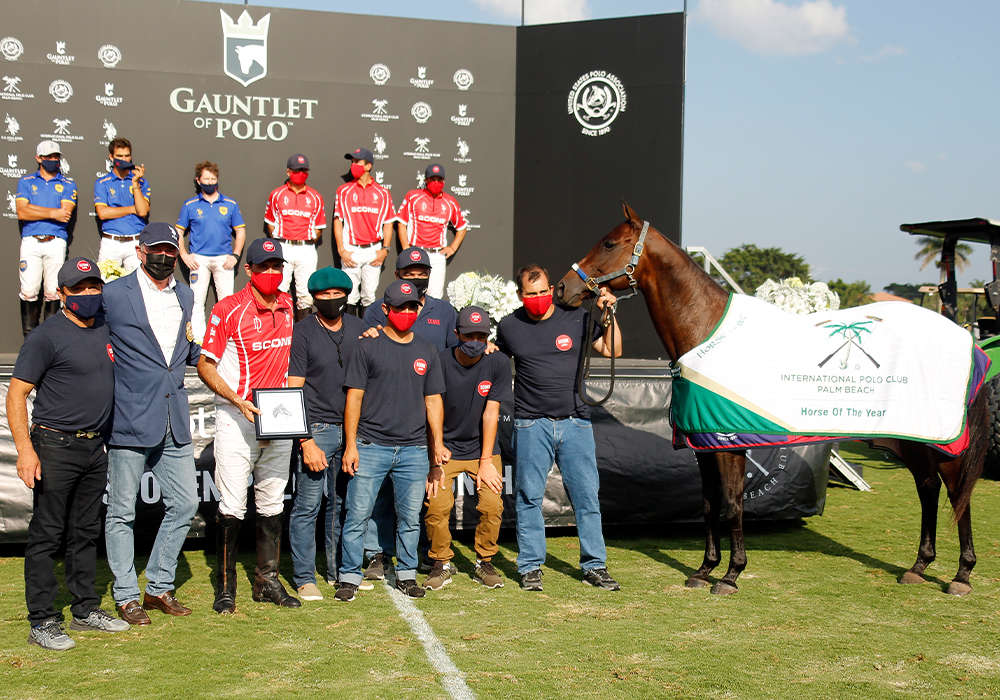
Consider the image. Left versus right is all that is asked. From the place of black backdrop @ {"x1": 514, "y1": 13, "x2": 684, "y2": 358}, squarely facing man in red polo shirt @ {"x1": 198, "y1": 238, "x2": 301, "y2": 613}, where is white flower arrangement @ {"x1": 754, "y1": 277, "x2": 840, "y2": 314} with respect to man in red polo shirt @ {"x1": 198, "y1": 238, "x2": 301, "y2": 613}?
left

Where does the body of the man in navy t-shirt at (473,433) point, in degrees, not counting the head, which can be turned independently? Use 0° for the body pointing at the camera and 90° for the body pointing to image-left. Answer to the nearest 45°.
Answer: approximately 0°

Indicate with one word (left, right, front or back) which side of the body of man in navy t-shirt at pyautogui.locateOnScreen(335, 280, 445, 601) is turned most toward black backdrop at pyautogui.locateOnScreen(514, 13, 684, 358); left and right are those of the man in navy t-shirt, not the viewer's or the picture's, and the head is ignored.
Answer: back

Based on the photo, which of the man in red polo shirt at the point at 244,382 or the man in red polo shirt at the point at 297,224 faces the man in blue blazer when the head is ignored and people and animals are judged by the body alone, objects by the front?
the man in red polo shirt at the point at 297,224

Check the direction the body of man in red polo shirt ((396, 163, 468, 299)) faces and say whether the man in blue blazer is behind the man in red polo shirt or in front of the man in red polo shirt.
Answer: in front

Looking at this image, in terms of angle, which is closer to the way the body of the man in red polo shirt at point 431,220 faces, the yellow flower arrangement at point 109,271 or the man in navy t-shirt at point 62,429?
the man in navy t-shirt

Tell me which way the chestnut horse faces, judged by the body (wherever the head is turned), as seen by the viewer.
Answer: to the viewer's left

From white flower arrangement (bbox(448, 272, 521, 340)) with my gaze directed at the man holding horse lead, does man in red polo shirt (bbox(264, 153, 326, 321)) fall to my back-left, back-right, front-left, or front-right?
back-right

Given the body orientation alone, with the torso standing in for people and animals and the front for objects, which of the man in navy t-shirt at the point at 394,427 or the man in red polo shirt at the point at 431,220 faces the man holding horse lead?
the man in red polo shirt

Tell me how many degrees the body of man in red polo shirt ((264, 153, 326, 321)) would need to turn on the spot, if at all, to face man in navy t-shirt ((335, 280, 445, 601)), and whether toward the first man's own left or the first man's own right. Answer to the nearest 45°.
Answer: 0° — they already face them

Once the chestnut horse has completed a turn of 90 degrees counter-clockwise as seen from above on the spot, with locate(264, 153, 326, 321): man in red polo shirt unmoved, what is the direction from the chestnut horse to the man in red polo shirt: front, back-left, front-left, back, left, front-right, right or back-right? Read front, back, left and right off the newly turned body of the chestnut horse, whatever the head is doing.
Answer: back-right

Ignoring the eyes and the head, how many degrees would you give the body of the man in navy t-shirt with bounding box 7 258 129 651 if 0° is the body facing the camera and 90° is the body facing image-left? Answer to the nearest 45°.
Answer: approximately 315°
